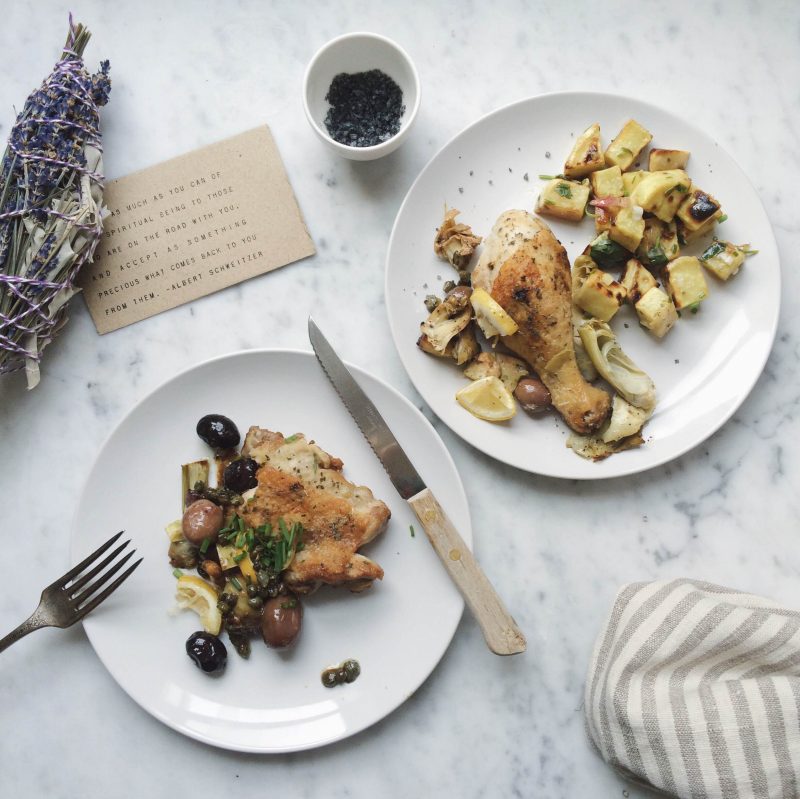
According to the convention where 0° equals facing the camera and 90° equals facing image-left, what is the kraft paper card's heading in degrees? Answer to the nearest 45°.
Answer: approximately 0°

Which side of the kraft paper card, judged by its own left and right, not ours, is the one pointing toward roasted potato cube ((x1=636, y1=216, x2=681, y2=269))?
left

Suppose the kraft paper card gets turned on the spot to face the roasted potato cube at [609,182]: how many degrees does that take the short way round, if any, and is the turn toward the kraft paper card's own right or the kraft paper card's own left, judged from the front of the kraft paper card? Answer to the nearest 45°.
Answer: approximately 90° to the kraft paper card's own left

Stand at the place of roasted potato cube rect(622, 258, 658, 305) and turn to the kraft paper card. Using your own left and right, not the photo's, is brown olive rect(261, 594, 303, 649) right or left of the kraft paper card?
left
